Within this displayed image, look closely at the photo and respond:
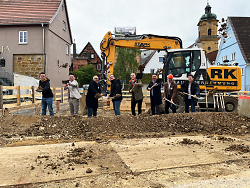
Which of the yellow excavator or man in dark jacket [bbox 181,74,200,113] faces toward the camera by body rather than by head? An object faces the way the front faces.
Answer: the man in dark jacket

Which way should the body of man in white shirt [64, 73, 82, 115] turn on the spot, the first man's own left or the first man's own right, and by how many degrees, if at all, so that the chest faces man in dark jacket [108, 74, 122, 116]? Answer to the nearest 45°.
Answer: approximately 135° to the first man's own left

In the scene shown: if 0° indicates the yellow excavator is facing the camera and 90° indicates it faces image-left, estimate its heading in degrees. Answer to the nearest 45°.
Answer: approximately 90°

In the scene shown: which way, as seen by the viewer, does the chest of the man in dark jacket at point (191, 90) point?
toward the camera

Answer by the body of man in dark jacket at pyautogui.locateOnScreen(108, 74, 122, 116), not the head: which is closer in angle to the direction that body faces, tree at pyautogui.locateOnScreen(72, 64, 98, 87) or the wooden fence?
the wooden fence

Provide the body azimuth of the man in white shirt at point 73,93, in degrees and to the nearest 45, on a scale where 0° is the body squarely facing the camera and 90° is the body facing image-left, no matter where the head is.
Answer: approximately 45°

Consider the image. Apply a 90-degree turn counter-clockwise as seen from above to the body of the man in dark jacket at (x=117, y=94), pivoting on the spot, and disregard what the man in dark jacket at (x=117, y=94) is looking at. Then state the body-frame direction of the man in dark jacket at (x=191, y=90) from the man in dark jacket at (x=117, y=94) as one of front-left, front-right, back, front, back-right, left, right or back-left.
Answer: front-left

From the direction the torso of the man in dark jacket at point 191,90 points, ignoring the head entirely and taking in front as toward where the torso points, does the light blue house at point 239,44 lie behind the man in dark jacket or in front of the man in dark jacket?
behind

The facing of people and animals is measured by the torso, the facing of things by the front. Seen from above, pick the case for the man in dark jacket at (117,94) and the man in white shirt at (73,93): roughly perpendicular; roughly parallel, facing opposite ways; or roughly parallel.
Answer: roughly parallel

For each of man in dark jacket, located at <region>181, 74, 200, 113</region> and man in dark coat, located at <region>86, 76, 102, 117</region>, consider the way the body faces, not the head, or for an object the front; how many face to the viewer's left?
0
